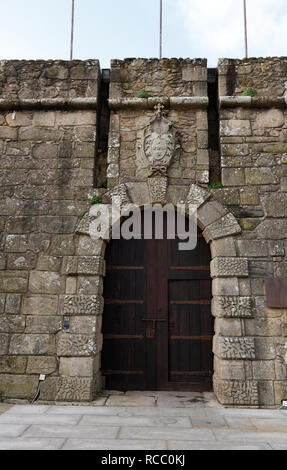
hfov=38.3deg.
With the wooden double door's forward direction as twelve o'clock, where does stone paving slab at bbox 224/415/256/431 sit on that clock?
The stone paving slab is roughly at 11 o'clock from the wooden double door.

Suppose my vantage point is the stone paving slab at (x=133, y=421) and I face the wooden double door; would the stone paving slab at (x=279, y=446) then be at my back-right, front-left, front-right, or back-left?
back-right

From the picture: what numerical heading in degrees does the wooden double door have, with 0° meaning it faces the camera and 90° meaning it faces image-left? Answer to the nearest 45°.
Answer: approximately 0°

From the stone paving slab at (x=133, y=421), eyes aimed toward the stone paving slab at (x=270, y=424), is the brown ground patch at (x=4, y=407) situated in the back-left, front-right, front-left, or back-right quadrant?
back-left

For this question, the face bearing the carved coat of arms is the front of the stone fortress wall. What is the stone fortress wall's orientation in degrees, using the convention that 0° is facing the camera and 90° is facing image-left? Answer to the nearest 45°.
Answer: approximately 0°
